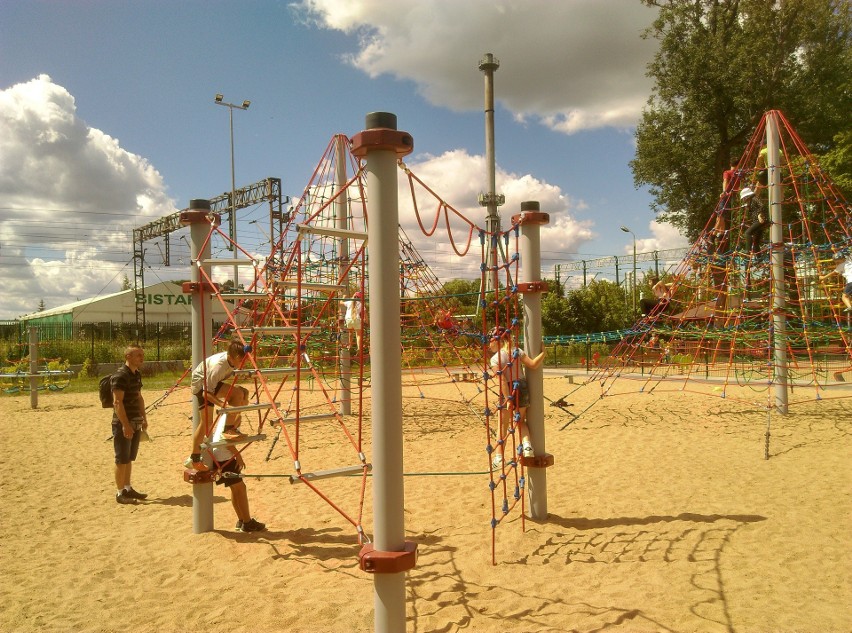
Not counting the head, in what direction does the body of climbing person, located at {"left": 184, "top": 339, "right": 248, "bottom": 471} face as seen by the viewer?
to the viewer's right

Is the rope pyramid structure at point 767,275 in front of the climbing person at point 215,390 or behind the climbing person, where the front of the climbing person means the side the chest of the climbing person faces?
in front

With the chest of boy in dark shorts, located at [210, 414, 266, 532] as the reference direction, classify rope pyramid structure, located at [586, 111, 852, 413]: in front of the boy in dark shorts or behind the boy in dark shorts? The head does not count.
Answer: in front

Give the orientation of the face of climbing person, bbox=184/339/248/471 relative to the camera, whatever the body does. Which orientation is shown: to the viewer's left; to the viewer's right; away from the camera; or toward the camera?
to the viewer's right

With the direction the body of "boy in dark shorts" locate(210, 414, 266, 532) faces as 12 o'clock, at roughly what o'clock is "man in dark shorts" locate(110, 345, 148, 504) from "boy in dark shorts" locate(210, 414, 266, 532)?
"man in dark shorts" locate(110, 345, 148, 504) is roughly at 8 o'clock from "boy in dark shorts" locate(210, 414, 266, 532).

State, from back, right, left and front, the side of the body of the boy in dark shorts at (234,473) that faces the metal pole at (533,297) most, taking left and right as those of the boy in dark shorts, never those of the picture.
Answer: front

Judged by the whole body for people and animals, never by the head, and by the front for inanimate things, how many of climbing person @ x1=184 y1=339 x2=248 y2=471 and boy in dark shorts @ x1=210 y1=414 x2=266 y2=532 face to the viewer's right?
2

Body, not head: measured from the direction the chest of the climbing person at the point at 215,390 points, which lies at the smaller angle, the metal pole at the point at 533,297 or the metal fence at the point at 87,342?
the metal pole

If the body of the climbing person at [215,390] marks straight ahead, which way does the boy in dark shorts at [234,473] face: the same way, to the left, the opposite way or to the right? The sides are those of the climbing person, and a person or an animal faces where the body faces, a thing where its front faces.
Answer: the same way
